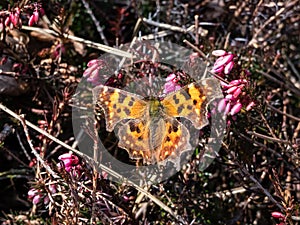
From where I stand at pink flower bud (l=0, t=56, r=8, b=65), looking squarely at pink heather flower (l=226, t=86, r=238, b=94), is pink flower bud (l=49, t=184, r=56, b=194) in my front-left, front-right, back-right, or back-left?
front-right

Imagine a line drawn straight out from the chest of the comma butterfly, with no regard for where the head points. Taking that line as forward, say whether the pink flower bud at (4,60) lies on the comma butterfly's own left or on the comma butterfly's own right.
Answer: on the comma butterfly's own left

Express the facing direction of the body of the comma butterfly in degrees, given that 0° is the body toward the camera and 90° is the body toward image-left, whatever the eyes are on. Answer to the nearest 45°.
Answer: approximately 180°
